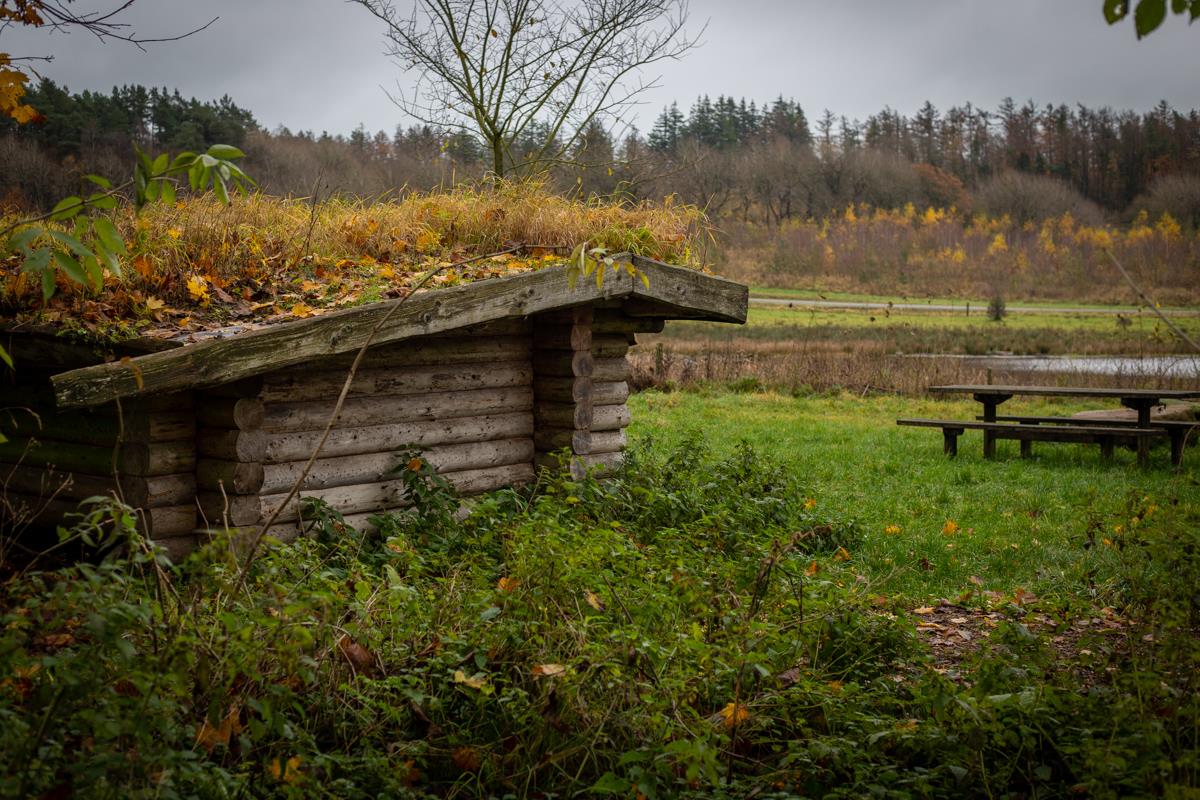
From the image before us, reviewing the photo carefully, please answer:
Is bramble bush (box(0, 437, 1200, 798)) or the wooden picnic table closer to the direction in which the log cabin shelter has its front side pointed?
the wooden picnic table

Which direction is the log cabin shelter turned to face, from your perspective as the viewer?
facing away from the viewer and to the right of the viewer

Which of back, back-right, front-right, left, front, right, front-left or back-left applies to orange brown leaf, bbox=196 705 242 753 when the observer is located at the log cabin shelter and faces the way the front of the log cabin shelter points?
back-right

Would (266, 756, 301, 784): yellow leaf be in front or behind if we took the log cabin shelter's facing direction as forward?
behind

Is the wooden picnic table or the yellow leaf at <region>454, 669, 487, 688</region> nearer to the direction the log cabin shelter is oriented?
the wooden picnic table

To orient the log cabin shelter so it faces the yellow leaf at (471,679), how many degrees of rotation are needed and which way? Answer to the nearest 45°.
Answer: approximately 135° to its right
